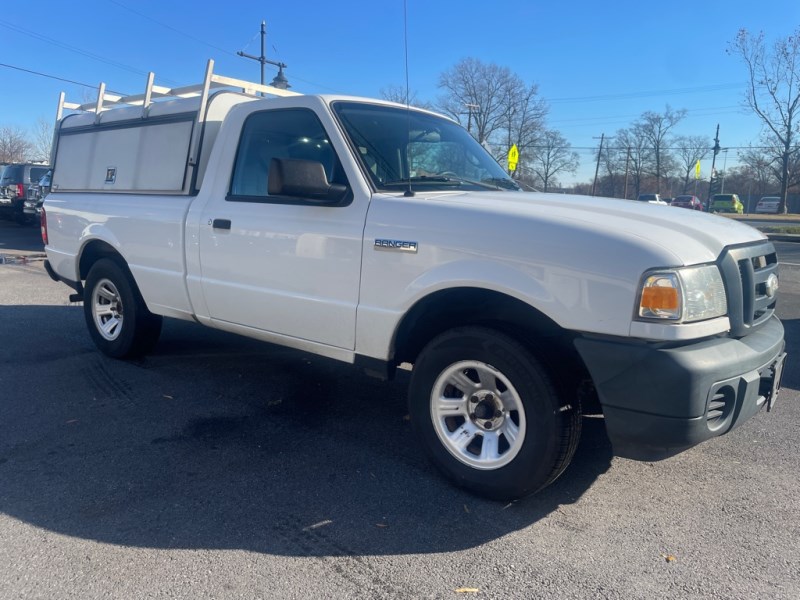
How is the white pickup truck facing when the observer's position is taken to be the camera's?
facing the viewer and to the right of the viewer

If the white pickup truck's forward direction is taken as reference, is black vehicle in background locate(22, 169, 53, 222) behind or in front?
behind
